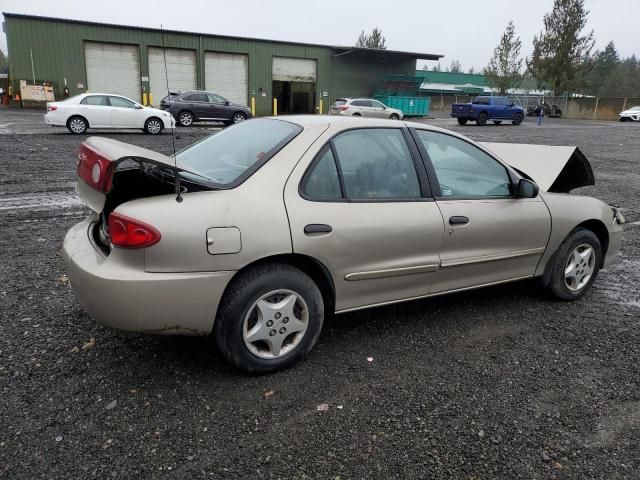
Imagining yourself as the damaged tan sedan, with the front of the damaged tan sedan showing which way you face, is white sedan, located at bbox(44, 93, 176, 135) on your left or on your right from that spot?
on your left

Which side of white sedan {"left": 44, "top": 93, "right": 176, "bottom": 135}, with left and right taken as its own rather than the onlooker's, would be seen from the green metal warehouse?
left

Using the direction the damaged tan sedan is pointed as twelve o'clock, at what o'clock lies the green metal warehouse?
The green metal warehouse is roughly at 10 o'clock from the damaged tan sedan.

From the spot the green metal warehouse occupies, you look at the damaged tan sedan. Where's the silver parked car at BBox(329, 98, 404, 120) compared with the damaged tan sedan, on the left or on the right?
left

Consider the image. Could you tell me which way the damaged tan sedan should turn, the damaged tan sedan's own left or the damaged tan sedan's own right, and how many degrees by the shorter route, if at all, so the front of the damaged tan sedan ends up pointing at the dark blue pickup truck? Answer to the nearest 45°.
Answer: approximately 45° to the damaged tan sedan's own left

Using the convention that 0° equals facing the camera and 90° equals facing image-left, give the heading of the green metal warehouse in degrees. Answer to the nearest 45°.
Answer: approximately 0°

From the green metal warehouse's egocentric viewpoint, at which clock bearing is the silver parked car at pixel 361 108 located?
The silver parked car is roughly at 10 o'clock from the green metal warehouse.

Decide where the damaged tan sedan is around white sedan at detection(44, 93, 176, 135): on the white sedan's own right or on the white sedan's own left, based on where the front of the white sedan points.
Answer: on the white sedan's own right

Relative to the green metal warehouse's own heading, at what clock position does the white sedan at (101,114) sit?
The white sedan is roughly at 12 o'clock from the green metal warehouse.

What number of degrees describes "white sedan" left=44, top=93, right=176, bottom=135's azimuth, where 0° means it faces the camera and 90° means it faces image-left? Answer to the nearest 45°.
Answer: approximately 270°

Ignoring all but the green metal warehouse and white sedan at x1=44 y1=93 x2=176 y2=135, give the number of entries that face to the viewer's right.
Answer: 1

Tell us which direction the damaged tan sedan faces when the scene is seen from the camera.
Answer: facing away from the viewer and to the right of the viewer
